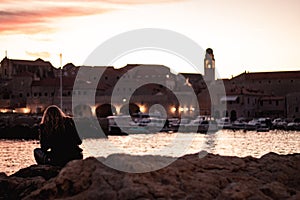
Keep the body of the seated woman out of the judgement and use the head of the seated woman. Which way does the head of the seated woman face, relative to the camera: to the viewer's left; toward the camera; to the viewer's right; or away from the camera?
away from the camera

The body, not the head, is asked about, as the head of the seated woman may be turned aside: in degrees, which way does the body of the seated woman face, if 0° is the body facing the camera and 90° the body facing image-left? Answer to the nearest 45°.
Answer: approximately 180°
